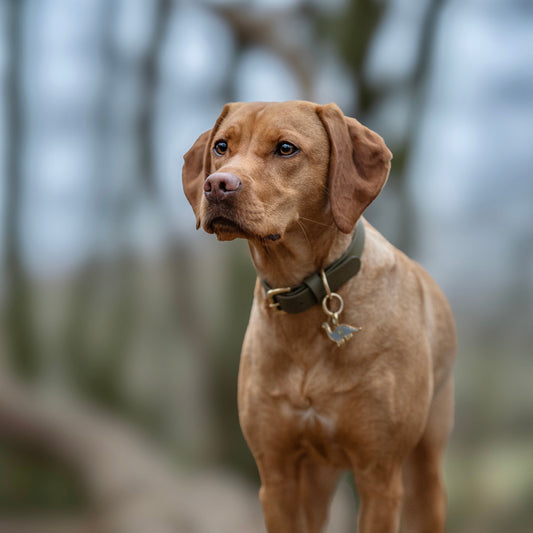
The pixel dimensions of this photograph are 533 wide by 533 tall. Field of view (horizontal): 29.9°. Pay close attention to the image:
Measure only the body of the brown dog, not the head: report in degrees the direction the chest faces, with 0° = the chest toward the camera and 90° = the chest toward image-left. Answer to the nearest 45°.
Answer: approximately 45°
